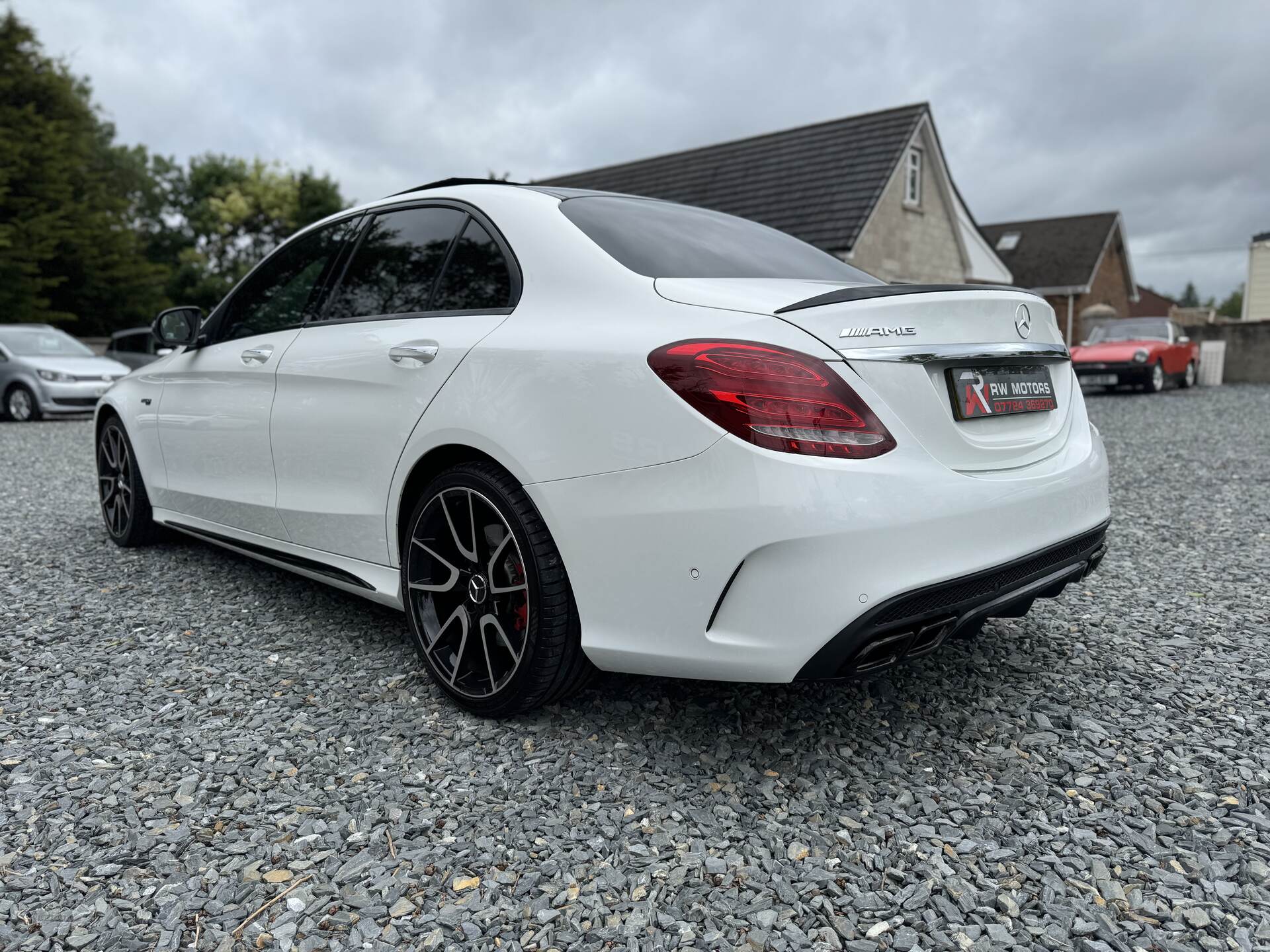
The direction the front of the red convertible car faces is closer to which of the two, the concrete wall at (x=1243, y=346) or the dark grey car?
the dark grey car

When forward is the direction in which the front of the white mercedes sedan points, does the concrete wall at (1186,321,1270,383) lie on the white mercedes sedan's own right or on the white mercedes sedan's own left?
on the white mercedes sedan's own right

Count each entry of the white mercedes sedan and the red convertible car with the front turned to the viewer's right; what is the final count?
0

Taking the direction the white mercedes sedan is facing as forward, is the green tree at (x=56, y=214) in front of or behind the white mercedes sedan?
in front

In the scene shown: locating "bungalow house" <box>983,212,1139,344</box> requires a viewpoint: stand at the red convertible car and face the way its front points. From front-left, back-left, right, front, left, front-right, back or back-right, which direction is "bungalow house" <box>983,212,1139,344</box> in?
back-right

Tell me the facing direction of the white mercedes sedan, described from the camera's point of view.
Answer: facing away from the viewer and to the left of the viewer

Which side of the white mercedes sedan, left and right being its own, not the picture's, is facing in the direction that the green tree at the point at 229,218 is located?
front

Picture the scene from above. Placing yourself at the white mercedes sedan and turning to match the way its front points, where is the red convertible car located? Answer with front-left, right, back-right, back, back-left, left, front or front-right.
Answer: right

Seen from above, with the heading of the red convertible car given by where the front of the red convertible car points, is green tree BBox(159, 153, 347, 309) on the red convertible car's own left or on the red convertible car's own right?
on the red convertible car's own right

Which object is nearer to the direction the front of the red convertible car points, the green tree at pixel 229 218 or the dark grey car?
the dark grey car

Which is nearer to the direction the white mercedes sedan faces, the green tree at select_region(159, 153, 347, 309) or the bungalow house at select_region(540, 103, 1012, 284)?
the green tree

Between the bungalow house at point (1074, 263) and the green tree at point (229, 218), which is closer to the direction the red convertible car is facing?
the green tree

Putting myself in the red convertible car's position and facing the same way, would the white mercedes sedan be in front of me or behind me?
in front

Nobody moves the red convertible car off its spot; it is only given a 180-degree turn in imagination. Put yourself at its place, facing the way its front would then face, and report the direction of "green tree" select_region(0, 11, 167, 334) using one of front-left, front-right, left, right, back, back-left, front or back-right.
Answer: back-left

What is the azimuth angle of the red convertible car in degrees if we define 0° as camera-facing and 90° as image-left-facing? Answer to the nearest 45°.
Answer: approximately 45°
